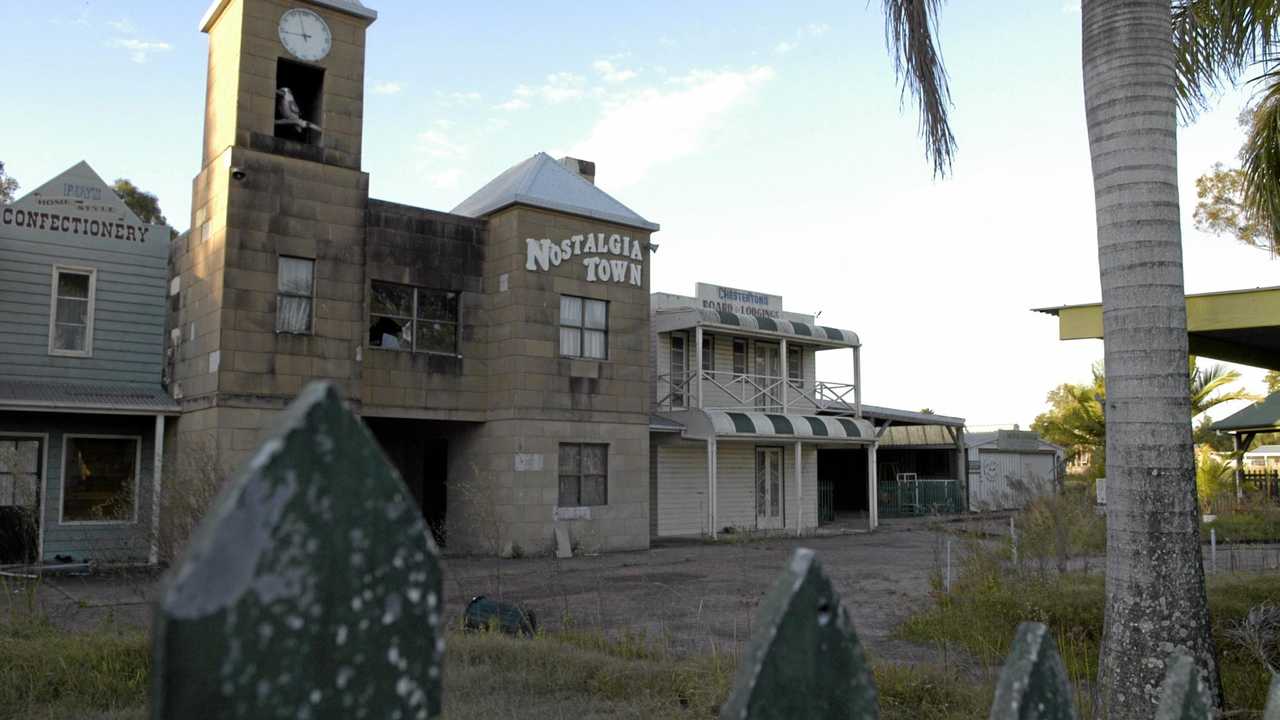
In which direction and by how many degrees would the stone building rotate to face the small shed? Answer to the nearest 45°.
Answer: approximately 135° to its left

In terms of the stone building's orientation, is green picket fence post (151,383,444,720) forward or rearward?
forward

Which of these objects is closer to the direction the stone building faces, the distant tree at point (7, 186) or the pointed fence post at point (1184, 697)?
the pointed fence post

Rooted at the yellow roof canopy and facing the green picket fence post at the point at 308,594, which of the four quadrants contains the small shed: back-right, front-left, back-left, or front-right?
back-right

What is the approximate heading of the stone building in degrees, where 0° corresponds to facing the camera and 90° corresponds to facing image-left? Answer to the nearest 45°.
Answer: approximately 0°

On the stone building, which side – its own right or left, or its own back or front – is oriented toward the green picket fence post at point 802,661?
front

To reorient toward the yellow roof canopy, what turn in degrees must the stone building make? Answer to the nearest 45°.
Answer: approximately 45° to its left

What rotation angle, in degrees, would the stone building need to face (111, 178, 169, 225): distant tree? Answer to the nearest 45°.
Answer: approximately 135° to its right

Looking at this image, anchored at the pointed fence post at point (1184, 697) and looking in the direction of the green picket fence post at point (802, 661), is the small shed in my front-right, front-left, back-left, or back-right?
back-right

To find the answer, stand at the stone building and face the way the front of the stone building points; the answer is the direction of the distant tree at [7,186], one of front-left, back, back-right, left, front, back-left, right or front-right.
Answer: back-right

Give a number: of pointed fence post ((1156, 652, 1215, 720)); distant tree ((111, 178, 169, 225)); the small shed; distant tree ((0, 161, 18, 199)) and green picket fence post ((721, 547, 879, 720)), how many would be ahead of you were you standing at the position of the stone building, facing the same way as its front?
2

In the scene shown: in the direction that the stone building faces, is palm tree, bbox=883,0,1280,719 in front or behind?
in front

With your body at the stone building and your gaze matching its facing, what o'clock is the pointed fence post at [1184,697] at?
The pointed fence post is roughly at 12 o'clock from the stone building.
